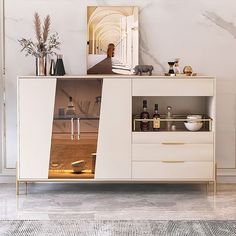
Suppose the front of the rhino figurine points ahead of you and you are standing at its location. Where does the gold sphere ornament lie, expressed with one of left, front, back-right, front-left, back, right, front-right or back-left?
back

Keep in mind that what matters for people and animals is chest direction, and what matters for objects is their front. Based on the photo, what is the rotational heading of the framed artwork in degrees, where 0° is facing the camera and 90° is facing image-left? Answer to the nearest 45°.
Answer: approximately 0°

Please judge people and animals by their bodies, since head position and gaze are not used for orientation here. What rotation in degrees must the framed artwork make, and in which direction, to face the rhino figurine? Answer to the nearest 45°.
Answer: approximately 45° to its left

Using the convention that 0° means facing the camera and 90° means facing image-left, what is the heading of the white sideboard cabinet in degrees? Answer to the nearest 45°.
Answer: approximately 0°

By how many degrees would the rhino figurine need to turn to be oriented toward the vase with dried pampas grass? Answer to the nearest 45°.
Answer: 0° — it already faces it

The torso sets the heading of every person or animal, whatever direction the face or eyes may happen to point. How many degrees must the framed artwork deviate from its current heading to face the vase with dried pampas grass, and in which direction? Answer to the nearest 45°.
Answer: approximately 90° to its right

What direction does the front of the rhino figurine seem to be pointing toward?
to the viewer's left

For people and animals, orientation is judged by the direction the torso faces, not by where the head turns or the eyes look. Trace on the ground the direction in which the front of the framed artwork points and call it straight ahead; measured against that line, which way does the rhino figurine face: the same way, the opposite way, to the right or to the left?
to the right

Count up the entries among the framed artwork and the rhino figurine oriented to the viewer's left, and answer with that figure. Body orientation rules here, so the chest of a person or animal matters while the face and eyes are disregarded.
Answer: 1
